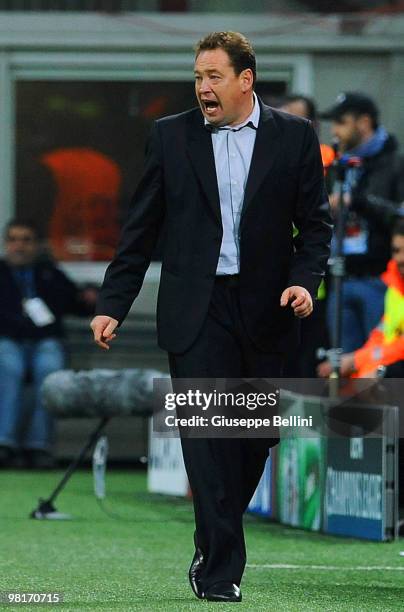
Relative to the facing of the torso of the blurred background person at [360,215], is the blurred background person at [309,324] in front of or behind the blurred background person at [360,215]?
in front

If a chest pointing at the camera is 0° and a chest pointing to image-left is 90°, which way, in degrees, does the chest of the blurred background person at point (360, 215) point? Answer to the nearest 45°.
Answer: approximately 45°

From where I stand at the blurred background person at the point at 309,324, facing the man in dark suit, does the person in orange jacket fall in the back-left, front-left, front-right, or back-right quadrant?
front-left

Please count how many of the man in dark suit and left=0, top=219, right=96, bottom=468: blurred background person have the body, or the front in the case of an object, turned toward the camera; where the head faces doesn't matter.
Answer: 2

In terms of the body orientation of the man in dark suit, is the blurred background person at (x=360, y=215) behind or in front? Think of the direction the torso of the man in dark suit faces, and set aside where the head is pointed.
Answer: behind

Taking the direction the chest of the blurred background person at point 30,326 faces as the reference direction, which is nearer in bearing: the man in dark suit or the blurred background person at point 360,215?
the man in dark suit

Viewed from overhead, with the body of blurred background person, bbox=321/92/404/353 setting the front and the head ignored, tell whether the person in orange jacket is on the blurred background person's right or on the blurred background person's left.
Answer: on the blurred background person's left

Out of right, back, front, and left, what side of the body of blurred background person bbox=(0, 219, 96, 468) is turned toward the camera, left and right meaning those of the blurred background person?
front

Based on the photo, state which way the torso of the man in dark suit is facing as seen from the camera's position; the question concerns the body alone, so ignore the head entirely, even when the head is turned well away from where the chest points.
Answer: toward the camera

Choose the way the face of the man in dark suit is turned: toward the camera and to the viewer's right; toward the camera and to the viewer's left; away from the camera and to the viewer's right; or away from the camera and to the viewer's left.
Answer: toward the camera and to the viewer's left

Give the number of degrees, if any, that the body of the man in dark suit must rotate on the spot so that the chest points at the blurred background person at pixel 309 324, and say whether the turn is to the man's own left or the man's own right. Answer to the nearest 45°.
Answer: approximately 180°

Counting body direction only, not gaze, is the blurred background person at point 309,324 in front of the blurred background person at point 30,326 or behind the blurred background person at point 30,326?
in front
